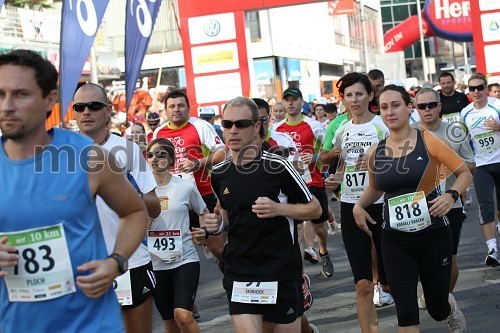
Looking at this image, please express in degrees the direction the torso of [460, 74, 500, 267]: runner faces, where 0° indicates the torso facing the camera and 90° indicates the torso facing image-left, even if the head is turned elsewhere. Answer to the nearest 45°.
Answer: approximately 0°

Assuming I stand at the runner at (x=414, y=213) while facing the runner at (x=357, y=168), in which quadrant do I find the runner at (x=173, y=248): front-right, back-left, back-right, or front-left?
front-left

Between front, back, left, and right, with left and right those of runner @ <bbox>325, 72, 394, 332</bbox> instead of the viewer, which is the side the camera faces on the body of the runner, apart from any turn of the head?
front

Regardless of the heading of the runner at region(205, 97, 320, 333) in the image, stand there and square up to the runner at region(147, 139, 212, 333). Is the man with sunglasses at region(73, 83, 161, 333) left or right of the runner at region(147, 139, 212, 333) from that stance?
left

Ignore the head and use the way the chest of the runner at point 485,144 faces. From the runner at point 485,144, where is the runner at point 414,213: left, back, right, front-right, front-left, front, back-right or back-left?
front

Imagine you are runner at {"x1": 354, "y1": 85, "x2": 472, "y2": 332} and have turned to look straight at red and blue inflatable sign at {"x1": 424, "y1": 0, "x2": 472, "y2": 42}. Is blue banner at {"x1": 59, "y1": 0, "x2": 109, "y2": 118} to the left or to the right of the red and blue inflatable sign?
left

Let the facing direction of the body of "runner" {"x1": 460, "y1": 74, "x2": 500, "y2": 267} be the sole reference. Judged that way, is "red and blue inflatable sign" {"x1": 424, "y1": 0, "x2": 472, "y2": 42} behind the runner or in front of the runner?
behind

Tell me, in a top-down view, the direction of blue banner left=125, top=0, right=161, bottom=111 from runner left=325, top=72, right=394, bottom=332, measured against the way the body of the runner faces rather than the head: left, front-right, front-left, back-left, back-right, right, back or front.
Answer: back-right

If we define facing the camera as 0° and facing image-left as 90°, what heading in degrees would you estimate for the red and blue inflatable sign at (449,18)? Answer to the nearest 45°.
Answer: approximately 0°

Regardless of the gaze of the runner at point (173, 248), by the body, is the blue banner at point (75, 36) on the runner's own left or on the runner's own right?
on the runner's own right
